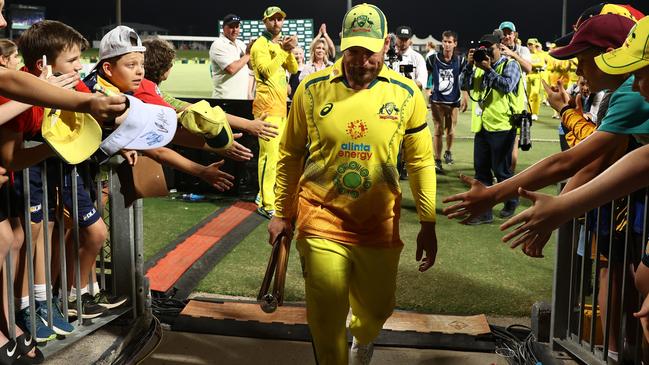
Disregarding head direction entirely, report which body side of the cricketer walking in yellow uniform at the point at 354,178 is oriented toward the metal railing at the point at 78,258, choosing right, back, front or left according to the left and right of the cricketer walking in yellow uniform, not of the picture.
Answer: right

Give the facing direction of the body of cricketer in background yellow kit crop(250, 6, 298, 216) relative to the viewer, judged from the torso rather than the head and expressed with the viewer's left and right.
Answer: facing the viewer and to the right of the viewer

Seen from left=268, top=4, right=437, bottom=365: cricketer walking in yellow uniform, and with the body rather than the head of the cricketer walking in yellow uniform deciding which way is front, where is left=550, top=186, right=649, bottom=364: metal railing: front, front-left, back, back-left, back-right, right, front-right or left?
left

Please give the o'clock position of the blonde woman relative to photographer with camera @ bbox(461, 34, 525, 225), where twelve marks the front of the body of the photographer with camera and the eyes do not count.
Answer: The blonde woman is roughly at 3 o'clock from the photographer with camera.

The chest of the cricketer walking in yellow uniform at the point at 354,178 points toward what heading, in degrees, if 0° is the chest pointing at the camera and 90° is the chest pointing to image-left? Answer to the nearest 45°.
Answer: approximately 0°

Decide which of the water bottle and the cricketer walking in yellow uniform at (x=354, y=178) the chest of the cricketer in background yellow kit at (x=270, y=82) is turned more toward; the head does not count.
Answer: the cricketer walking in yellow uniform

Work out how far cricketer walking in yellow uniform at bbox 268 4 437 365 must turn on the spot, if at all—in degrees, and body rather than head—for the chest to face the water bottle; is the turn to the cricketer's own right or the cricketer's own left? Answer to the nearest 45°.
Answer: approximately 180°

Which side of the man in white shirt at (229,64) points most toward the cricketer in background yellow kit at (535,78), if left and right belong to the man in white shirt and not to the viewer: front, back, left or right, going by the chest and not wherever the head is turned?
left
